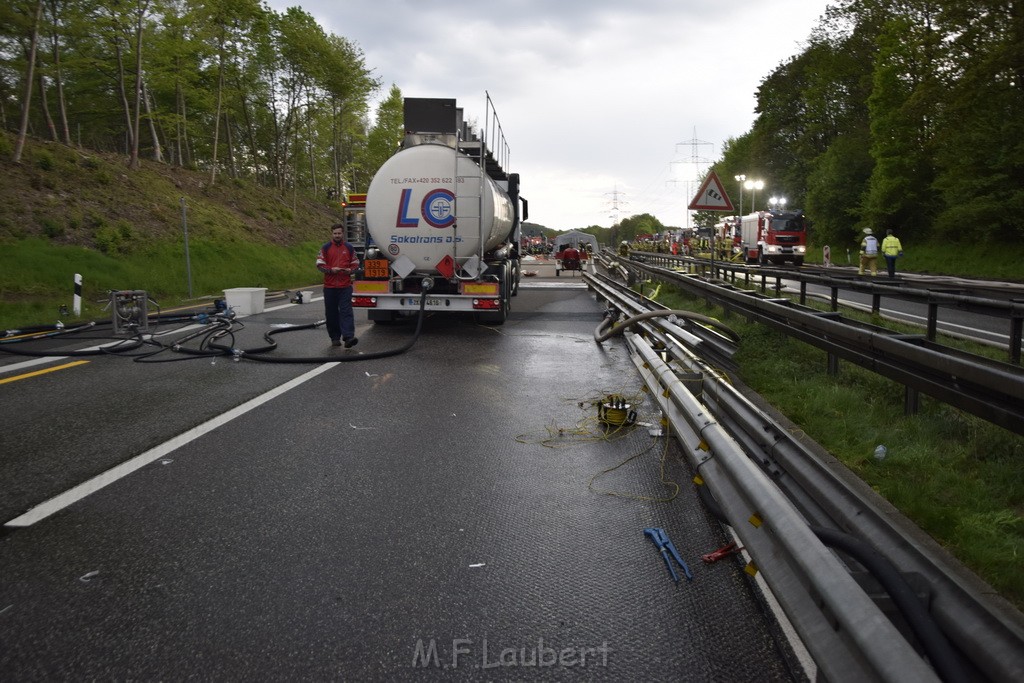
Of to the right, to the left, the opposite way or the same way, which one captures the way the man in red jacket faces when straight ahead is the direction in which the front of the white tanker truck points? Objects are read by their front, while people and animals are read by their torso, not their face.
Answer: the opposite way

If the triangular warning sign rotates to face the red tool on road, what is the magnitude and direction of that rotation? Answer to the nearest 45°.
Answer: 0° — it already faces it

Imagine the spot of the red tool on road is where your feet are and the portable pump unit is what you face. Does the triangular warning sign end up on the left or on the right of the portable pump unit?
right

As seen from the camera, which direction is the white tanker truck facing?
away from the camera

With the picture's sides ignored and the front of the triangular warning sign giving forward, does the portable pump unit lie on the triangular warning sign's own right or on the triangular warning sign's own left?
on the triangular warning sign's own right

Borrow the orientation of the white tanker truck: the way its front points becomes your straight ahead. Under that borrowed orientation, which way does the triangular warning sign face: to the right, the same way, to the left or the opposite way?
the opposite way

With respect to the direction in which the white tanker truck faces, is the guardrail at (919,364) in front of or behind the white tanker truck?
behind

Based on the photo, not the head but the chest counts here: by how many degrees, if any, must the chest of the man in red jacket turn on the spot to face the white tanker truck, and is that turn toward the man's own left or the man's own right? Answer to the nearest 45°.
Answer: approximately 135° to the man's own left

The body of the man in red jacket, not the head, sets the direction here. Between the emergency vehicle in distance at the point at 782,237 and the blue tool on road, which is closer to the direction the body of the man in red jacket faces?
the blue tool on road
